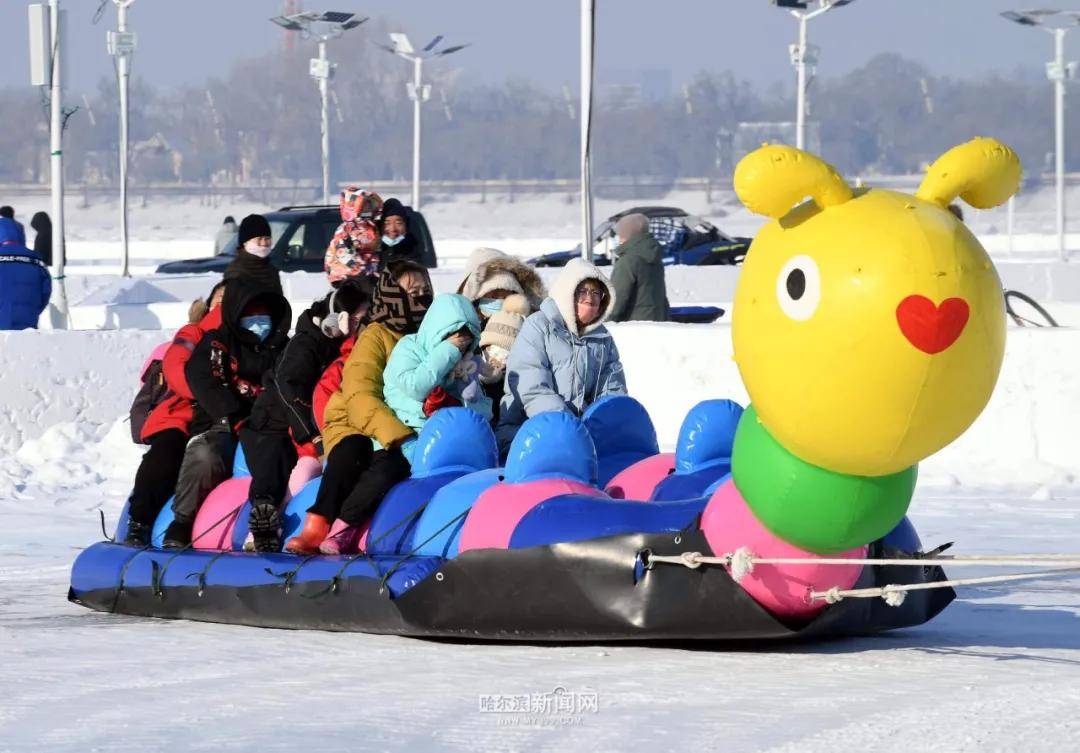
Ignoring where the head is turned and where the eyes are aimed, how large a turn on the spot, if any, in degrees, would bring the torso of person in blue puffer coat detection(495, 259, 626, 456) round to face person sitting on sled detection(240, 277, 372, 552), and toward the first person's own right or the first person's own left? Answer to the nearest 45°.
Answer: approximately 135° to the first person's own right

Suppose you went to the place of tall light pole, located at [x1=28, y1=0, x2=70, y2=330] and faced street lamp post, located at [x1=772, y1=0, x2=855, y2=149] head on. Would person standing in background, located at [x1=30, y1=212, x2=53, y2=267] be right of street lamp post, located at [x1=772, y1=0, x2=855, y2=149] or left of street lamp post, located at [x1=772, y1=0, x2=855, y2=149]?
left

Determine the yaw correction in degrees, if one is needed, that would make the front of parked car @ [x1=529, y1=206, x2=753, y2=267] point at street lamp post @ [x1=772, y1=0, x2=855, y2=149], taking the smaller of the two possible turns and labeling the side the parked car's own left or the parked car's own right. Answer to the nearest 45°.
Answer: approximately 90° to the parked car's own right

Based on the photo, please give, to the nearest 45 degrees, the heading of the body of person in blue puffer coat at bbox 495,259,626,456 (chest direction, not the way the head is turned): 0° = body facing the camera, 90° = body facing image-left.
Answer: approximately 315°

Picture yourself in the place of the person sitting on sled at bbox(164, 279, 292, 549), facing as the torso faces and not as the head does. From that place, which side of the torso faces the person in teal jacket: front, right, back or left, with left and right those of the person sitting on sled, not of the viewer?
front

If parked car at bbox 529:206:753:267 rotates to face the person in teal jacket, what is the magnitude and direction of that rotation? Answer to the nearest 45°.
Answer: approximately 90° to its left

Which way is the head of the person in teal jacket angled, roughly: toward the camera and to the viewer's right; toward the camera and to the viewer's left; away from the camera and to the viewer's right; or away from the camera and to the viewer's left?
toward the camera and to the viewer's right

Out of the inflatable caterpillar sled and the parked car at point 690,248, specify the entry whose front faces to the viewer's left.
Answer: the parked car

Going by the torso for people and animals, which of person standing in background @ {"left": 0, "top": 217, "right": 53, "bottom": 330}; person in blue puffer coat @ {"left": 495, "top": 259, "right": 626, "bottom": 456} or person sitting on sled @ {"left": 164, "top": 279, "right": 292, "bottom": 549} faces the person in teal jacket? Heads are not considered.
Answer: the person sitting on sled

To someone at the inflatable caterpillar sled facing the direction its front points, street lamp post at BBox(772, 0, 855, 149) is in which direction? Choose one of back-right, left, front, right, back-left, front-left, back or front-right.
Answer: back-left

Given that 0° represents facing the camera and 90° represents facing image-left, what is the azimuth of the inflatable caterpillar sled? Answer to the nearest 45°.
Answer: approximately 315°

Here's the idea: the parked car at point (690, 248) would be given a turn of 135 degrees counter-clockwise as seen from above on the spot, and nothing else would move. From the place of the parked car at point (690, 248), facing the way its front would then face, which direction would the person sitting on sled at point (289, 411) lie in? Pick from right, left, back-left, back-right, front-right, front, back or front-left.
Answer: front-right

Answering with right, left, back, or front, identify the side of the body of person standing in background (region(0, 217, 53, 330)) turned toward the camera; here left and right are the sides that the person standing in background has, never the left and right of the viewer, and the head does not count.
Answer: back

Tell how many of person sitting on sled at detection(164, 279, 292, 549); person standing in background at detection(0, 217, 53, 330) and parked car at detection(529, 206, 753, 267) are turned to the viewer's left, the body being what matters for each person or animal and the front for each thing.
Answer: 1

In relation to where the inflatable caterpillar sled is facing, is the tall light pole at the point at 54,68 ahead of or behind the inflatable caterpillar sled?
behind

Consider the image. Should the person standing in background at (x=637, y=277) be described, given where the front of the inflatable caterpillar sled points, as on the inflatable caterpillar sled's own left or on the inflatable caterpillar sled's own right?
on the inflatable caterpillar sled's own left

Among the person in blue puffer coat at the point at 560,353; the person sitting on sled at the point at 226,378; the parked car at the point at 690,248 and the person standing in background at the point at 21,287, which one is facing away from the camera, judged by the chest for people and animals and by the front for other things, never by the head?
the person standing in background

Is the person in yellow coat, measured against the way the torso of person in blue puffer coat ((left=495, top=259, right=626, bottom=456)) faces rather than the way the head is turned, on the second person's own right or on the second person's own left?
on the second person's own right

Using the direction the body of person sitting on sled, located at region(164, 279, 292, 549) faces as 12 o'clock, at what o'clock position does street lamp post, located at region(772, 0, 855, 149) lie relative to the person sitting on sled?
The street lamp post is roughly at 8 o'clock from the person sitting on sled.
